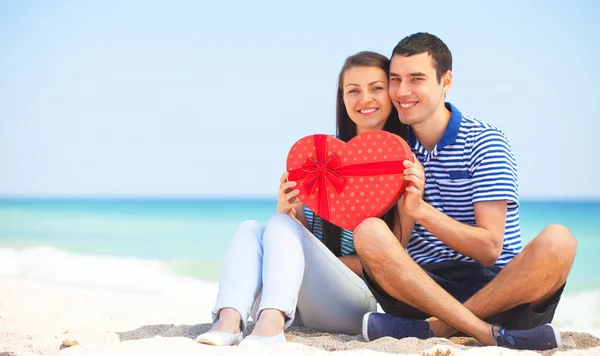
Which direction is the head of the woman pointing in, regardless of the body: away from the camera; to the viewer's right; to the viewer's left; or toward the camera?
toward the camera

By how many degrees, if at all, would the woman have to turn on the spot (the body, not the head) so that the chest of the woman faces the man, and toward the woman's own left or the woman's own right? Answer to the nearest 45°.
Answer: approximately 135° to the woman's own left

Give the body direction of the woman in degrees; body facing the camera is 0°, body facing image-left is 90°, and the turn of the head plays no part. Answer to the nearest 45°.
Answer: approximately 45°
